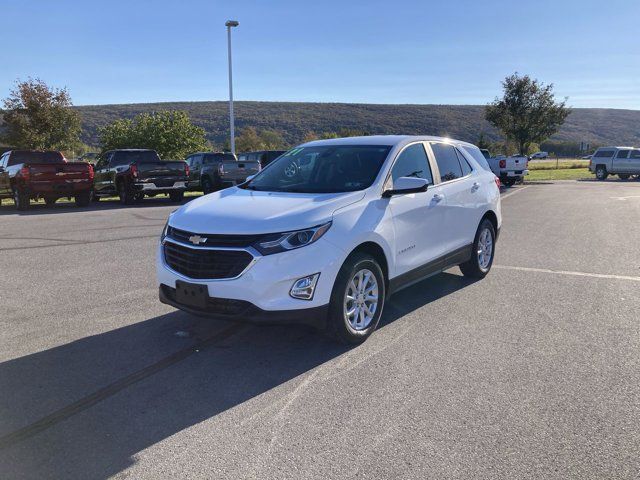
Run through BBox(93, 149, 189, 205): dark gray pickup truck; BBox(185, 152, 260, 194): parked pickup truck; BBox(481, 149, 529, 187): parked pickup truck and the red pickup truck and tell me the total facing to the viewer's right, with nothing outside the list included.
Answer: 0

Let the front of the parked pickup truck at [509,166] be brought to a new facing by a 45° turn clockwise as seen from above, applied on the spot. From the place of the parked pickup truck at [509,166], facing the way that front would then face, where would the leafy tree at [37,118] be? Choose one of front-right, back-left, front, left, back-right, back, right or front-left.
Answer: left

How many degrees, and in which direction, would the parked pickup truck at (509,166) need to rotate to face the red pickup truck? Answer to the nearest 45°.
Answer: approximately 90° to its left

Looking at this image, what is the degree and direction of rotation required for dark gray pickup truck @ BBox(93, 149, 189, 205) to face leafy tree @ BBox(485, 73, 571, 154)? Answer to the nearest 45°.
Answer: approximately 90° to its right

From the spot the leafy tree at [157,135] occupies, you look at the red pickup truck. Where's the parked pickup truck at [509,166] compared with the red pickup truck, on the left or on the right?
left

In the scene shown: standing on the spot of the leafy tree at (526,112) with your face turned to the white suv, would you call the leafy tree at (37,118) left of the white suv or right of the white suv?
right

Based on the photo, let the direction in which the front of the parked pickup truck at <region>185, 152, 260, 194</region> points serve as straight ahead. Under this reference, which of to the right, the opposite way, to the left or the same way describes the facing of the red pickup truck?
the same way

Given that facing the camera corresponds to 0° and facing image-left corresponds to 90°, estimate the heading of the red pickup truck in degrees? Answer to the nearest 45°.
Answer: approximately 135°

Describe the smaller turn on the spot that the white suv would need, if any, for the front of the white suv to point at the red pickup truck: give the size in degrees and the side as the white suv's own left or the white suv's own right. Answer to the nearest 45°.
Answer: approximately 90° to the white suv's own right

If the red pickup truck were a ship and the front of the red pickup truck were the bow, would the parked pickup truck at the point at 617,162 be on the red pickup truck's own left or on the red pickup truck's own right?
on the red pickup truck's own right

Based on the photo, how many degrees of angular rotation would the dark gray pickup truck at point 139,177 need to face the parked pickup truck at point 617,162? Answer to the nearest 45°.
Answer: approximately 135° to its right

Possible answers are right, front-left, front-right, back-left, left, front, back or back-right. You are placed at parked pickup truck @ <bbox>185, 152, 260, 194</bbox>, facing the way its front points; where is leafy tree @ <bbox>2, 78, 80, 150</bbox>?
front

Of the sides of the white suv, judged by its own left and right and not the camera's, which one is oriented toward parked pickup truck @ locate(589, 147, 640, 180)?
back

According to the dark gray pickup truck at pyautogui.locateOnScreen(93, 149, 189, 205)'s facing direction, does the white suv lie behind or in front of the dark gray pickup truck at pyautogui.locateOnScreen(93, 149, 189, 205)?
behind

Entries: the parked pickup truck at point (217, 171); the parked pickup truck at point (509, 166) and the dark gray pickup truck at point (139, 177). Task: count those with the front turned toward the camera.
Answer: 0

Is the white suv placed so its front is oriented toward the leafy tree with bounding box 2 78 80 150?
no

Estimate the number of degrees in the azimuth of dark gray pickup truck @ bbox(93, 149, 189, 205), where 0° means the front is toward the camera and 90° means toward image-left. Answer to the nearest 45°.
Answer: approximately 135°

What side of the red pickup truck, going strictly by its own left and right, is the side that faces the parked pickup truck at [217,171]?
right

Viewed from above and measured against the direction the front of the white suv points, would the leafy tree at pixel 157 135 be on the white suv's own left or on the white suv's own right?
on the white suv's own right
